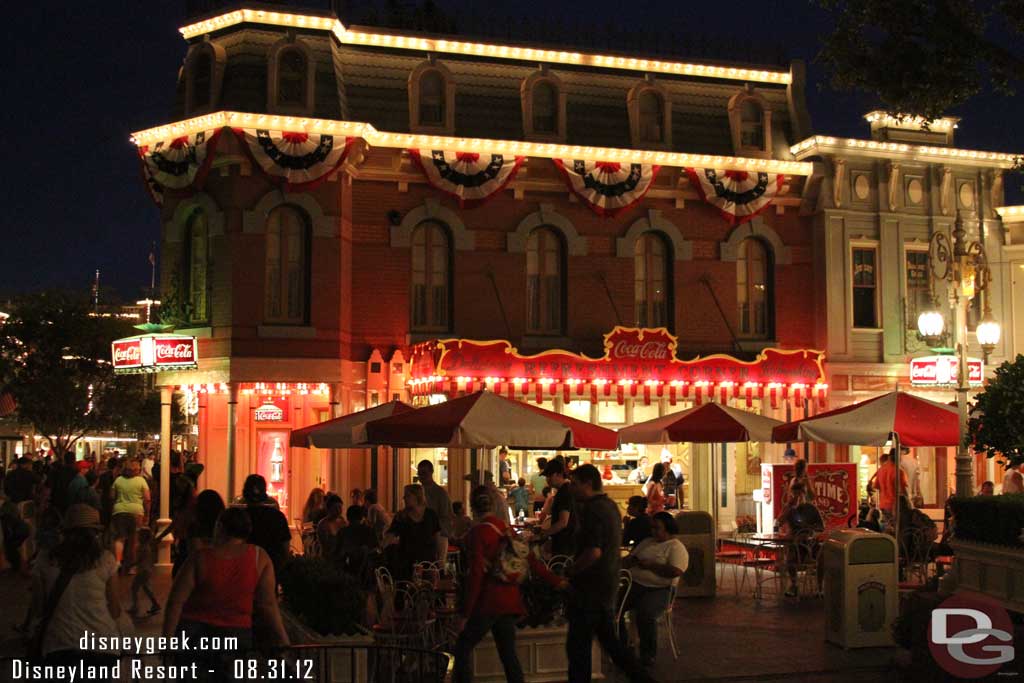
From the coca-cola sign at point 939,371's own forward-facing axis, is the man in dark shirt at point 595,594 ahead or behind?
ahead

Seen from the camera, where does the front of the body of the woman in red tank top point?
away from the camera

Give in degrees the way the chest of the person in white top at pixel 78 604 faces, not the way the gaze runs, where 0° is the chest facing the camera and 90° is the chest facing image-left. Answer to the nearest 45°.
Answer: approximately 180°

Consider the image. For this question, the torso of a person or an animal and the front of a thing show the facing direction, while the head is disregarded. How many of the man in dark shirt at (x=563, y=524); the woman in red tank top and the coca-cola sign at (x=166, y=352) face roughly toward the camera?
1

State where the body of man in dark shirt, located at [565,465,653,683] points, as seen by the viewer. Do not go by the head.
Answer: to the viewer's left

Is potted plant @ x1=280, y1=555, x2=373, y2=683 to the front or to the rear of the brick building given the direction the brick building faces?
to the front

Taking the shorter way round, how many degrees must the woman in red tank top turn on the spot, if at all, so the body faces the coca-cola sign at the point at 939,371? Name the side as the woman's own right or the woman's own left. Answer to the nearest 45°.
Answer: approximately 45° to the woman's own right

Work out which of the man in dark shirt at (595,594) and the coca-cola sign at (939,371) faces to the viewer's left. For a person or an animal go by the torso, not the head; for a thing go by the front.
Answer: the man in dark shirt

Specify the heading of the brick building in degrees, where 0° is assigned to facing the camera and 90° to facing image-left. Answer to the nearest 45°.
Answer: approximately 0°

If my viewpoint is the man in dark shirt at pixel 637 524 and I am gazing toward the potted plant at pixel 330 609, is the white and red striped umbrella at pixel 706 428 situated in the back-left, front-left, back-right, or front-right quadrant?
back-right
